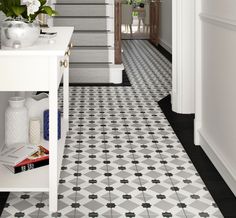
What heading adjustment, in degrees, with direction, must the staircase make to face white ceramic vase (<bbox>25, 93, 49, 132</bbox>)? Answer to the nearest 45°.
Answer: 0° — it already faces it

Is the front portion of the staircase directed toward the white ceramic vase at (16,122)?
yes

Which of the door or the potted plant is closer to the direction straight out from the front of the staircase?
the potted plant

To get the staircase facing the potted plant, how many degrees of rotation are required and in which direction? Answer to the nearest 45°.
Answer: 0° — it already faces it

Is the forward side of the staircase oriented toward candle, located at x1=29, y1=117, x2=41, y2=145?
yes

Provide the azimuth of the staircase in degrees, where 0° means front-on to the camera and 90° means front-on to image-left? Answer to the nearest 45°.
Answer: approximately 0°

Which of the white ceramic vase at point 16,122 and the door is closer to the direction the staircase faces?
the white ceramic vase
